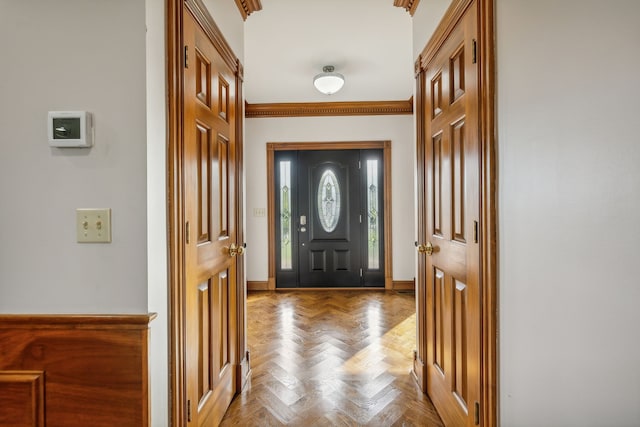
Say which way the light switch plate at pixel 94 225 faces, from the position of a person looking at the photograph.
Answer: facing the viewer

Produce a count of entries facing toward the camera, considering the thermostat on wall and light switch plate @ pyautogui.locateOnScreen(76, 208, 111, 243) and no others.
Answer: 2

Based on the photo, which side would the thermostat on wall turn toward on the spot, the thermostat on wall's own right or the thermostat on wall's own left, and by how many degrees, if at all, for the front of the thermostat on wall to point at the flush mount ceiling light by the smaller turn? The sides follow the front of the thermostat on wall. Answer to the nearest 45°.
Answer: approximately 135° to the thermostat on wall's own left

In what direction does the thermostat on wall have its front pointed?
toward the camera

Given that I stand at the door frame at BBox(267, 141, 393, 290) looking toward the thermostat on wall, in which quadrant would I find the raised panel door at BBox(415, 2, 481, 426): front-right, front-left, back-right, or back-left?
front-left

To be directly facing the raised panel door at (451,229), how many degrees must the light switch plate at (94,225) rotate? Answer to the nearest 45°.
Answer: approximately 90° to its left

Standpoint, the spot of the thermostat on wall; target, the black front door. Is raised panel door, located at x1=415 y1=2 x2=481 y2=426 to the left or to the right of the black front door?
right

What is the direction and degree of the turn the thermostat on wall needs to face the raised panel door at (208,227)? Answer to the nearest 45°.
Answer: approximately 135° to its left

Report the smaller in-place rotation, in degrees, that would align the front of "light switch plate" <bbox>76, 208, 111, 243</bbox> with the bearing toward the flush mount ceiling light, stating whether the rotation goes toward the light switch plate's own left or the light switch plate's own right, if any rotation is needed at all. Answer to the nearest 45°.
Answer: approximately 135° to the light switch plate's own left

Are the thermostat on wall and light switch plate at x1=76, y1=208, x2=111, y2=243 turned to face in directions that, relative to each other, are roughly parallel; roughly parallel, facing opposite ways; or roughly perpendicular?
roughly parallel

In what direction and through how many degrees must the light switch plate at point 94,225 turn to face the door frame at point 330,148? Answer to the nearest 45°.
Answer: approximately 135° to its left
